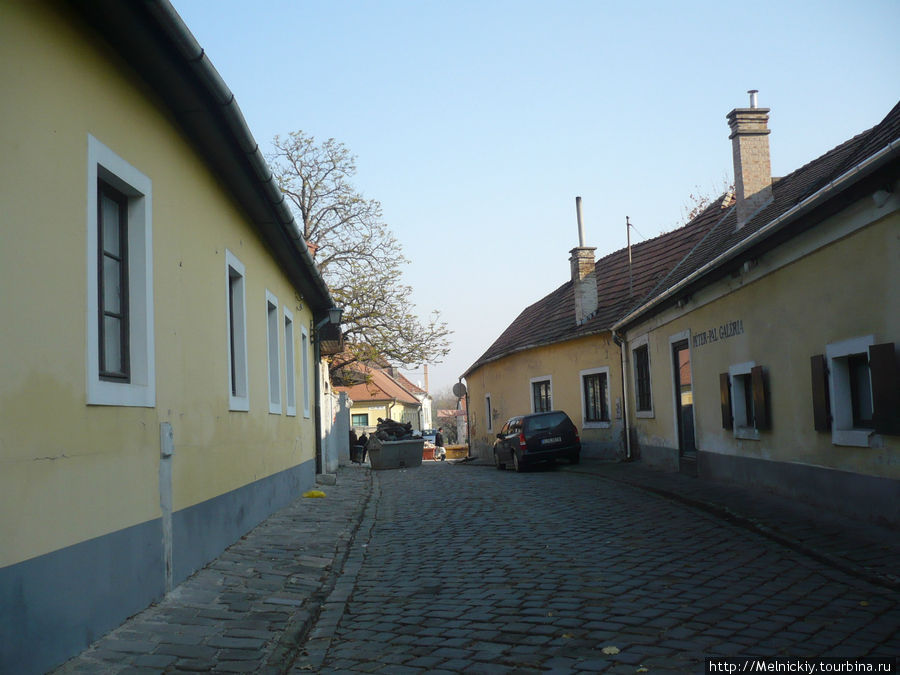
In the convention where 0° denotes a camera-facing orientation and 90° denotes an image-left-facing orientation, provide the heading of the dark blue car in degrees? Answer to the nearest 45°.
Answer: approximately 135°

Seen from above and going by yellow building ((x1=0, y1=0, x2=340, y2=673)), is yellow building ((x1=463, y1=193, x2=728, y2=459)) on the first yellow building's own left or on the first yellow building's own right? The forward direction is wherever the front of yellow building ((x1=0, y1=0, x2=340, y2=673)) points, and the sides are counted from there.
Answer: on the first yellow building's own left

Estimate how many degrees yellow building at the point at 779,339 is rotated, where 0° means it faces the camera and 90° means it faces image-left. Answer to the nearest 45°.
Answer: approximately 45°

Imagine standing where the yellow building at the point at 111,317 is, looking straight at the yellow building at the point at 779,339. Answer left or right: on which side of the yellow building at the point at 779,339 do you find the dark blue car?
left

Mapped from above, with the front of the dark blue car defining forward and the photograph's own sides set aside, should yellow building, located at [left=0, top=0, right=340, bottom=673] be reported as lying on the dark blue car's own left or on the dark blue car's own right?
on the dark blue car's own left

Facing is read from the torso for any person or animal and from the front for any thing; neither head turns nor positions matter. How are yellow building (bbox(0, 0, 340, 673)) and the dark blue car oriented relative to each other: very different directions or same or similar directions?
very different directions

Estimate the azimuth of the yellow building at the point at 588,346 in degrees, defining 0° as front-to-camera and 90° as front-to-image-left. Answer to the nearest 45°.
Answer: approximately 45°
